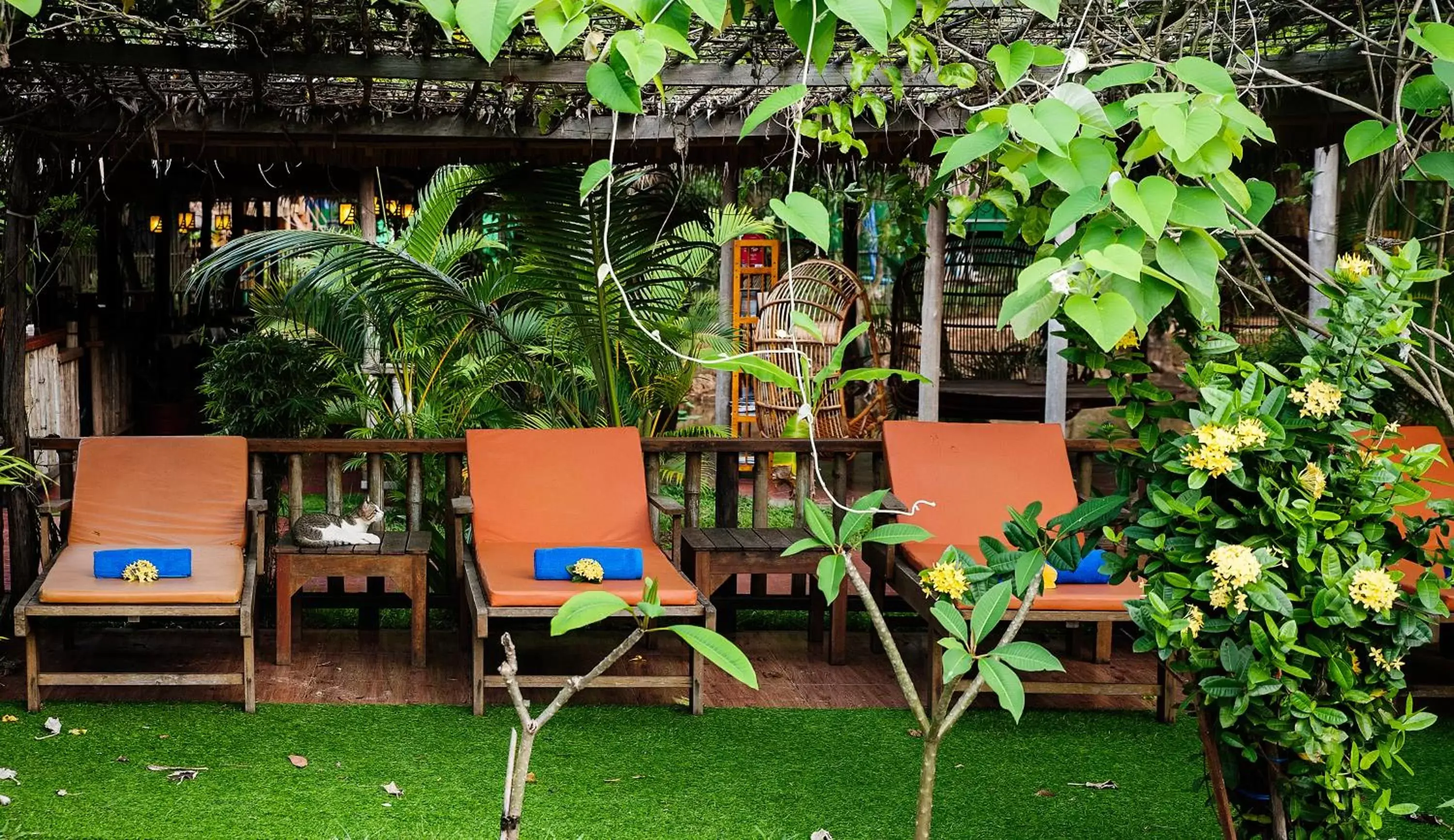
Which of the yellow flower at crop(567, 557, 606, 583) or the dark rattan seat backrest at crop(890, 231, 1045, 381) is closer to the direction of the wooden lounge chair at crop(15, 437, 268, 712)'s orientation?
the yellow flower

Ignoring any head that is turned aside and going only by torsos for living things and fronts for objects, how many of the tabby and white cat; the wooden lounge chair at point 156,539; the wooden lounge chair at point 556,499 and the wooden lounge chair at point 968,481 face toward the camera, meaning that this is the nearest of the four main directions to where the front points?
3

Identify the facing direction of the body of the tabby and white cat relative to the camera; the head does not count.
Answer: to the viewer's right

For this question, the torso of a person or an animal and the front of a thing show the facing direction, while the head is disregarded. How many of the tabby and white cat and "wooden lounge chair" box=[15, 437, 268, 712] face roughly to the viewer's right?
1

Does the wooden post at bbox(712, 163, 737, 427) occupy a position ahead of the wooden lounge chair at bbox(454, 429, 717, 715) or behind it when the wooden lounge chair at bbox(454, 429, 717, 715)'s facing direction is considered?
behind

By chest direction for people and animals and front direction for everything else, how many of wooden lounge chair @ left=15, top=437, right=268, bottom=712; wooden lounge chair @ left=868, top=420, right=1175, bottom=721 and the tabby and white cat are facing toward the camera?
2

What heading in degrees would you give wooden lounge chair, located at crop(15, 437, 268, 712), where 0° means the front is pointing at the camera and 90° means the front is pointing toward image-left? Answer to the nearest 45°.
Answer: approximately 0°

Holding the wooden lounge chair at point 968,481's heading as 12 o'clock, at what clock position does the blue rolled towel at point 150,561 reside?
The blue rolled towel is roughly at 2 o'clock from the wooden lounge chair.

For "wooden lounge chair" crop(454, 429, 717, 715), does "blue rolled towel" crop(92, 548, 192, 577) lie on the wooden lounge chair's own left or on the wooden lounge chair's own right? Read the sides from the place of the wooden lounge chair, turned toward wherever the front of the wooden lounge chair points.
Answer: on the wooden lounge chair's own right

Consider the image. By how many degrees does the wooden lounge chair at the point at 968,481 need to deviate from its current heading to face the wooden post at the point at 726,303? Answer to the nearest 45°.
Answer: approximately 135° to its right

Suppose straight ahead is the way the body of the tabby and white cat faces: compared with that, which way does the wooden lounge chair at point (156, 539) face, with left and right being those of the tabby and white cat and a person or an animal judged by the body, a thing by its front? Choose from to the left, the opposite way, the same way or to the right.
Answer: to the right
